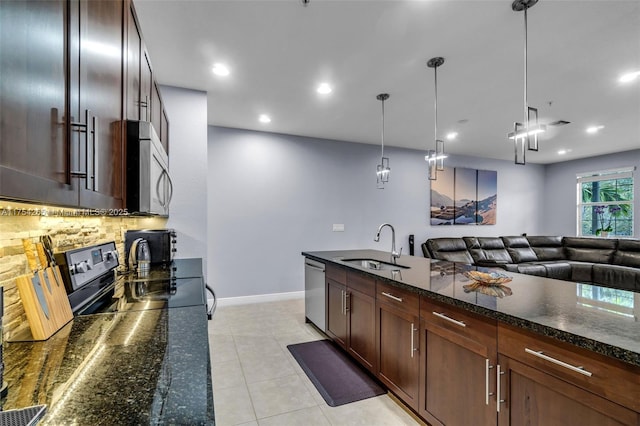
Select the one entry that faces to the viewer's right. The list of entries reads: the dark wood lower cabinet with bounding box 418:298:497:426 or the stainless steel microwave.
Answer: the stainless steel microwave

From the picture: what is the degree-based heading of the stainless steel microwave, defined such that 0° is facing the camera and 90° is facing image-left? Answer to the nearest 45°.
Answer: approximately 270°

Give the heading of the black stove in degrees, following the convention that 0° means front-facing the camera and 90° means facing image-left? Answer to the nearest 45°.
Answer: approximately 270°

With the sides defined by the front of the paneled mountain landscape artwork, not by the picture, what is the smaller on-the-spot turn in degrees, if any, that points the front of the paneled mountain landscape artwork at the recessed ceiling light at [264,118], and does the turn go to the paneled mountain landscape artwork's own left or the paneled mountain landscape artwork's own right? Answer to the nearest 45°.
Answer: approximately 90° to the paneled mountain landscape artwork's own right

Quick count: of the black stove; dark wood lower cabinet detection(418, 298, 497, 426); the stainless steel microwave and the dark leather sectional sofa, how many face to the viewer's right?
2

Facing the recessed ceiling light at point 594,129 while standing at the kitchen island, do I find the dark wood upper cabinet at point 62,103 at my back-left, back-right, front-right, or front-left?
back-left
